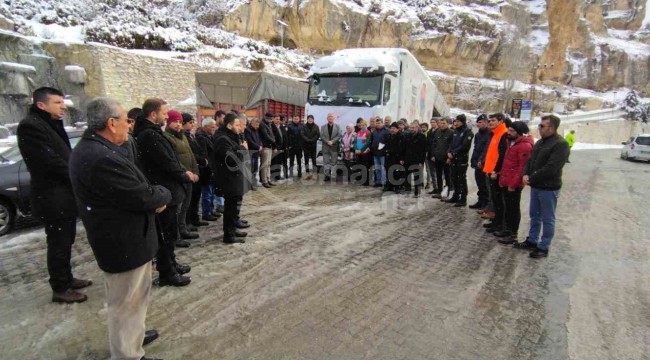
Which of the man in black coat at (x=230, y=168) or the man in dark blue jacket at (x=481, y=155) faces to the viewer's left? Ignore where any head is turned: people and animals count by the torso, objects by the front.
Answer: the man in dark blue jacket at (x=481, y=155)

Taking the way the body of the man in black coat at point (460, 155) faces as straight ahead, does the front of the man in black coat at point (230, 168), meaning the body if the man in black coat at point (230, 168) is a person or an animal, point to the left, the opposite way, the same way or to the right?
the opposite way

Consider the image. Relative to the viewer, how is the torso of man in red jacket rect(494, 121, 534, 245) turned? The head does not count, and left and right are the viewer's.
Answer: facing to the left of the viewer

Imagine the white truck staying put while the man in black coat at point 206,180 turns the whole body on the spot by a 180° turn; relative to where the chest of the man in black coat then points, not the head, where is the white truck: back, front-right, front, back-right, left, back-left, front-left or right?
back-right

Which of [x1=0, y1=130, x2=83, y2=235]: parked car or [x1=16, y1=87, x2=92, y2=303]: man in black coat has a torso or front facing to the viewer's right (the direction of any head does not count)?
the man in black coat

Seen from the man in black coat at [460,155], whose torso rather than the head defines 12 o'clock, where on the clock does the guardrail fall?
The guardrail is roughly at 5 o'clock from the man in black coat.

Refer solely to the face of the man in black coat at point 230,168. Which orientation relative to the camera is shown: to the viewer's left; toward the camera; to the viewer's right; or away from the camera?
to the viewer's right

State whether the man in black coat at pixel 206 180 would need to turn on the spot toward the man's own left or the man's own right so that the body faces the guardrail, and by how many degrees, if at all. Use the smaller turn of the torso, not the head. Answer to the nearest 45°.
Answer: approximately 45° to the man's own left

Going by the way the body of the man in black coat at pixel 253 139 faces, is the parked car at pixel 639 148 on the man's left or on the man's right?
on the man's left

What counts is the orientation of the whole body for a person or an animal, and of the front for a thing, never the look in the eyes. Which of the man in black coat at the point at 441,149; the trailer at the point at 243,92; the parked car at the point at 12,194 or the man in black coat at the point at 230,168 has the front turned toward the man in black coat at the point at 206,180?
the man in black coat at the point at 441,149

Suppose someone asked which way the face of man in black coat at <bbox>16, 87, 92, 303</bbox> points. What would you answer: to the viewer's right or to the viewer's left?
to the viewer's right

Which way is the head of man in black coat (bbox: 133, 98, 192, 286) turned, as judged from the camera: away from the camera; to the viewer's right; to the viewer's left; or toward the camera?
to the viewer's right

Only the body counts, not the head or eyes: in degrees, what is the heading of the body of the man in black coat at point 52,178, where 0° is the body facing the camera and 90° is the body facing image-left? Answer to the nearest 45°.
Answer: approximately 270°

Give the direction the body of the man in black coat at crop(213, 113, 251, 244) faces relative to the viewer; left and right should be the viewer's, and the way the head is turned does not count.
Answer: facing to the right of the viewer

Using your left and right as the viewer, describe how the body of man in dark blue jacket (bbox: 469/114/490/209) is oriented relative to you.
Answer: facing to the left of the viewer
